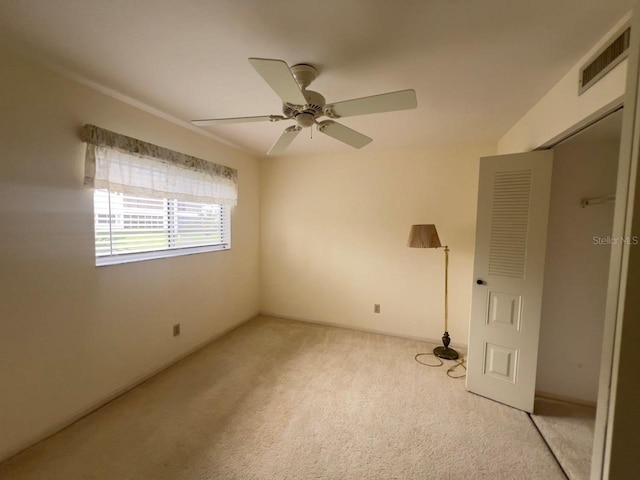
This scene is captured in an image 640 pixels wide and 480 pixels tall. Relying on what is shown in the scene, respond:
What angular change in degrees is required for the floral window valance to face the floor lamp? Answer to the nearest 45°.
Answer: approximately 45° to its left

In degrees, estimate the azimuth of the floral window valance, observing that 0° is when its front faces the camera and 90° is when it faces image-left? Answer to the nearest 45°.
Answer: approximately 315°

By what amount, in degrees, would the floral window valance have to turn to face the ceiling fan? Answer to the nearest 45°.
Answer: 0° — it already faces it

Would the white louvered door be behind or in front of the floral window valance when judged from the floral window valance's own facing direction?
in front
